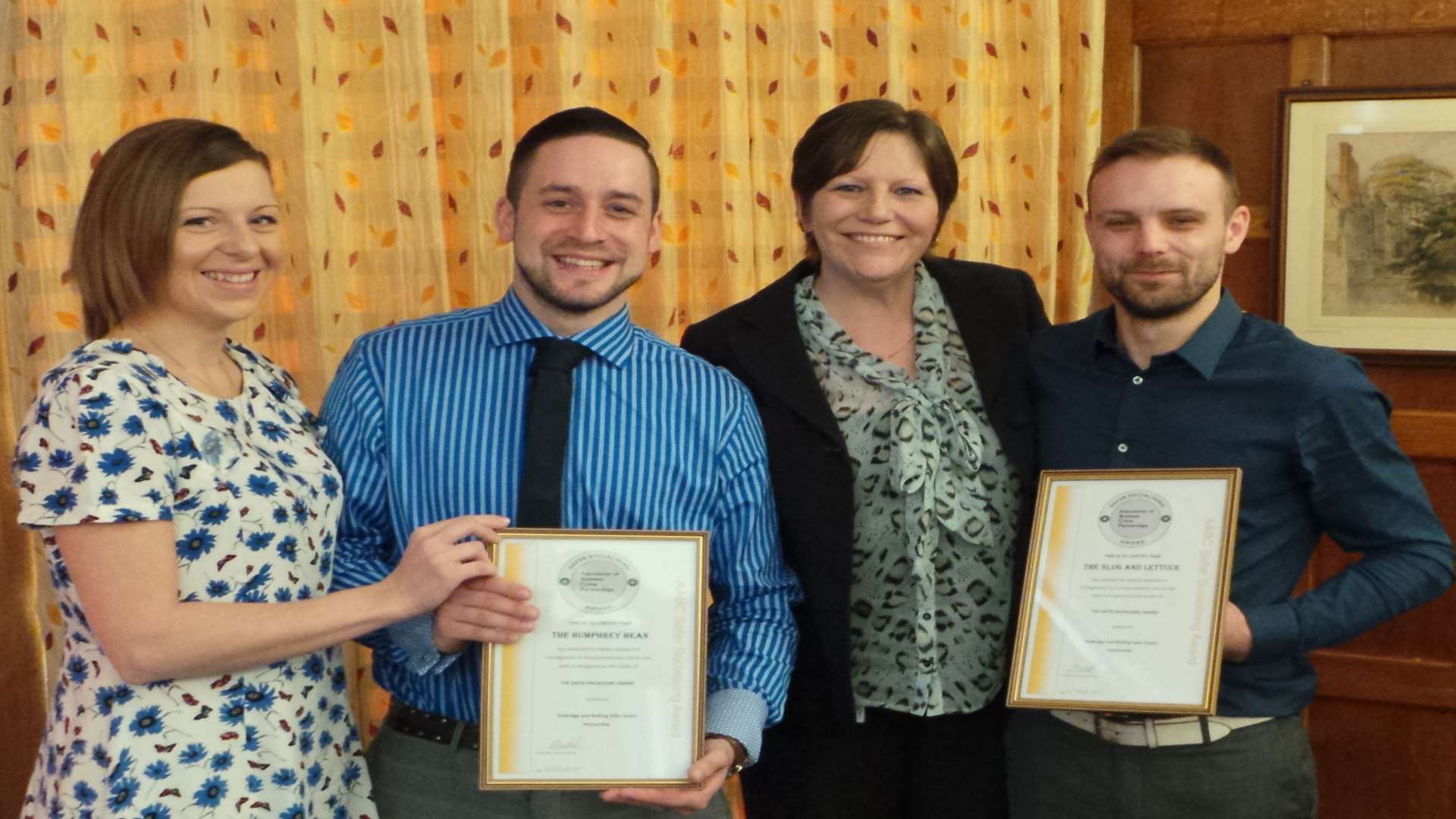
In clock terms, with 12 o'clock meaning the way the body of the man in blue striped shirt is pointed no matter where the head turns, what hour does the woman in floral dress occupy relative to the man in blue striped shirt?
The woman in floral dress is roughly at 2 o'clock from the man in blue striped shirt.

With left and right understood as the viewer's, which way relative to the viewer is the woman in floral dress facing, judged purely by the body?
facing the viewer and to the right of the viewer

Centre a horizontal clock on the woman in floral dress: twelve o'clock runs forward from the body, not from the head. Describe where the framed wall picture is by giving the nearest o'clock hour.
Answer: The framed wall picture is roughly at 10 o'clock from the woman in floral dress.

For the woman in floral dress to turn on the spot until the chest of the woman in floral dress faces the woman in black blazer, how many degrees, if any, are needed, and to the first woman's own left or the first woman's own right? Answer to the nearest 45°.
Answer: approximately 45° to the first woman's own left

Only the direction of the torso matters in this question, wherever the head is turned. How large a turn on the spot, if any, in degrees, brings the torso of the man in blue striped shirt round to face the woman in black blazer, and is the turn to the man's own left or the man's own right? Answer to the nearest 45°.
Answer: approximately 90° to the man's own left

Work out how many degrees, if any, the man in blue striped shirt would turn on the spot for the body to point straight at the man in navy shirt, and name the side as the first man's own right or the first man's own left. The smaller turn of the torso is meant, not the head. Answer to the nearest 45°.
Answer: approximately 90° to the first man's own left

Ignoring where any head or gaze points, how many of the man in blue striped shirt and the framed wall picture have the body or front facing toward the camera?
2

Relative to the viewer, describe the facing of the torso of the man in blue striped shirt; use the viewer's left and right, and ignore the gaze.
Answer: facing the viewer

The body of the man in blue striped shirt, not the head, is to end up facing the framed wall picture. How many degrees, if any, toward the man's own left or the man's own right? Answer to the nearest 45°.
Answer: approximately 135° to the man's own left

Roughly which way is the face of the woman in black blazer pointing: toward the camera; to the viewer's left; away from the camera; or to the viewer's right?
toward the camera

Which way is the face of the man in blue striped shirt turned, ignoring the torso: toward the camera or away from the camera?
toward the camera

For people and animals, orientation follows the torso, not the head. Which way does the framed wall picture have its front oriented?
toward the camera
